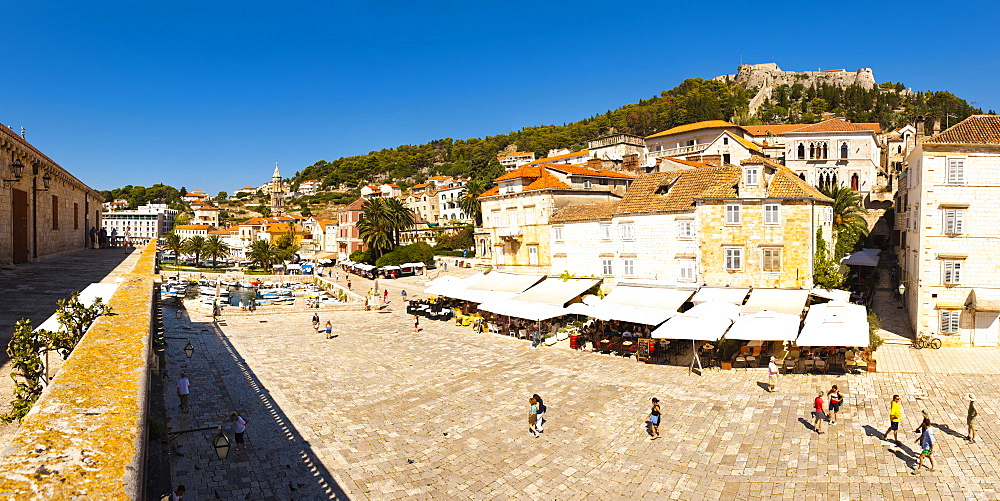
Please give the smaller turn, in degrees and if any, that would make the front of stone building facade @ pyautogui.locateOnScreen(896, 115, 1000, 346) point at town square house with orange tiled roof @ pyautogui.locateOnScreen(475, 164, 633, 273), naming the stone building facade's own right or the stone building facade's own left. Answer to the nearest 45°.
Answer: approximately 90° to the stone building facade's own right

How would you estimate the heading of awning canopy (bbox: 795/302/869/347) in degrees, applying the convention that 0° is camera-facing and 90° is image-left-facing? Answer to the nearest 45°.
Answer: approximately 0°

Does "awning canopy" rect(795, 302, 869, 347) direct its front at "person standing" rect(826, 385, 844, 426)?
yes

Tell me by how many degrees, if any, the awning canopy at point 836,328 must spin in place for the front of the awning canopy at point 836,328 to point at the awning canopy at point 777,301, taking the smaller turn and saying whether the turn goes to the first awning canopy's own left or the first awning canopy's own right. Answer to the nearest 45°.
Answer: approximately 135° to the first awning canopy's own right

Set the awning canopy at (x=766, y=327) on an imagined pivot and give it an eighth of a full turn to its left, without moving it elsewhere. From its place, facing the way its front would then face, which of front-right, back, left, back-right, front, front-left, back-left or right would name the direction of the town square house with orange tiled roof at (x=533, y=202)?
back

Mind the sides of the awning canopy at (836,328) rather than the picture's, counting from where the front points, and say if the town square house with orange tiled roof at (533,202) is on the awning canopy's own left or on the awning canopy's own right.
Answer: on the awning canopy's own right

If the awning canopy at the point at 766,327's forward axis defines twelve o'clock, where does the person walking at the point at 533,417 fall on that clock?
The person walking is roughly at 1 o'clock from the awning canopy.
